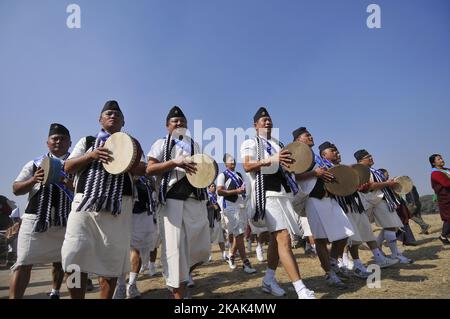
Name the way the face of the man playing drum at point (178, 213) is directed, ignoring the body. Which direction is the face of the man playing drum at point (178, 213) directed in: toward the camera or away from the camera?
toward the camera

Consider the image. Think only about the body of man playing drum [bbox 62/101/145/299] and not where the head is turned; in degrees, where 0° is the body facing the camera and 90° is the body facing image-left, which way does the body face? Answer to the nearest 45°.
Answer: approximately 0°

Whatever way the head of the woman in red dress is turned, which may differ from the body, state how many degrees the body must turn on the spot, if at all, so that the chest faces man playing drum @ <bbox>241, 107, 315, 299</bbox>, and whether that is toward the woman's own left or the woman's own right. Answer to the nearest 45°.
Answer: approximately 45° to the woman's own right

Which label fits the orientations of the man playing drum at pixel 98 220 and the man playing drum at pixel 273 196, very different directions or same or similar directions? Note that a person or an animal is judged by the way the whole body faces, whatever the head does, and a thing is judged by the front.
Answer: same or similar directions

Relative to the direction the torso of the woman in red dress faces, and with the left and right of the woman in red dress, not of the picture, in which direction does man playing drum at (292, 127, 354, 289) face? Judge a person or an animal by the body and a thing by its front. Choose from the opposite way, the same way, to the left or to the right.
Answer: the same way

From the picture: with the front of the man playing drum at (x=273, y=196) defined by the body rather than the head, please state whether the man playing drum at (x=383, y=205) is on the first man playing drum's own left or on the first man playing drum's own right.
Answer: on the first man playing drum's own left

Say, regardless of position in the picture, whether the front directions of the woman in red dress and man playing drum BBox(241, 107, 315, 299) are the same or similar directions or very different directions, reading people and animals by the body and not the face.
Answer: same or similar directions

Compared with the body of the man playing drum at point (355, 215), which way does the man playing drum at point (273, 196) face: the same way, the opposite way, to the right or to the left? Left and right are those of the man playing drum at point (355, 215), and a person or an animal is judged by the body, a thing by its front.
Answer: the same way

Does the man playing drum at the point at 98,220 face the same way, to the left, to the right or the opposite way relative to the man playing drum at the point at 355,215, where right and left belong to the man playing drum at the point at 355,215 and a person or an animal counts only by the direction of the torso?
the same way

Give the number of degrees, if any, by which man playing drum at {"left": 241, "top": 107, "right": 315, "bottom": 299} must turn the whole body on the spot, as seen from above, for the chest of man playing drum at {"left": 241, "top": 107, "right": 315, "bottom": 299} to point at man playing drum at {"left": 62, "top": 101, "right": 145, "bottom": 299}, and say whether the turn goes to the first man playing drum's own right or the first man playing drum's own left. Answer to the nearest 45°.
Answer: approximately 90° to the first man playing drum's own right

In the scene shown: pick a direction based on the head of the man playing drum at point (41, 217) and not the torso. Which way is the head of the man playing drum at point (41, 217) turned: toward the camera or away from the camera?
toward the camera

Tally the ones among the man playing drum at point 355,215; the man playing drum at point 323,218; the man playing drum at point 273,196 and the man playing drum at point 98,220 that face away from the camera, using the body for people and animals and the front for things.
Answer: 0

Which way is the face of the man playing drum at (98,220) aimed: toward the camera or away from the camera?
toward the camera
